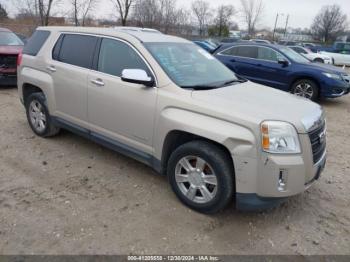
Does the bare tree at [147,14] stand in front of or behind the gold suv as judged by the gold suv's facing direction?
behind

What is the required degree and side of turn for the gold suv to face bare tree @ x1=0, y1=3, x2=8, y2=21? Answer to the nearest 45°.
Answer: approximately 180°

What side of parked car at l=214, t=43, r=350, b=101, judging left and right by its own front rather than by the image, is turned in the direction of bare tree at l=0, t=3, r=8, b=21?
back

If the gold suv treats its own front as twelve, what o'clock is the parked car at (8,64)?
The parked car is roughly at 6 o'clock from the gold suv.

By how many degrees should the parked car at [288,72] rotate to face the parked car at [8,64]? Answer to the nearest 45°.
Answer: approximately 135° to its right

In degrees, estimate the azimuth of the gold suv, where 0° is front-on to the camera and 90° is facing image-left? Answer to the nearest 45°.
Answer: approximately 315°

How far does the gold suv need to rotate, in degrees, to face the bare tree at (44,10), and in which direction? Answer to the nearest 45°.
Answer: approximately 180°
